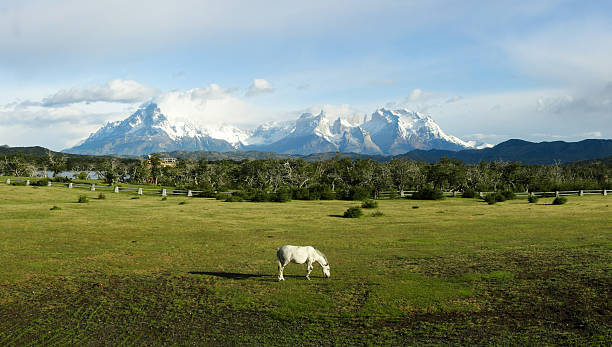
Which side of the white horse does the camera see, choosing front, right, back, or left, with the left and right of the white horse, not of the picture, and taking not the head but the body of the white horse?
right
